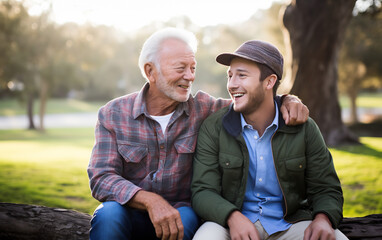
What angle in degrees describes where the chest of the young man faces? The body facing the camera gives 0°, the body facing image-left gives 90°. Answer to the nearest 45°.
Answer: approximately 0°

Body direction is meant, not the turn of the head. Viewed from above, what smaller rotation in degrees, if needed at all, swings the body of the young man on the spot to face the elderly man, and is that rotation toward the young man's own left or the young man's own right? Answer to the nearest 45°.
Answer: approximately 90° to the young man's own right

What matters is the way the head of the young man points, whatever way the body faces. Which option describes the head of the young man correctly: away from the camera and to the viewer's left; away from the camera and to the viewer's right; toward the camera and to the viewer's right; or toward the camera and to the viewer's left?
toward the camera and to the viewer's left

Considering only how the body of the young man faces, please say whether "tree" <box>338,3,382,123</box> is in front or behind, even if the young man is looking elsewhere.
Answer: behind

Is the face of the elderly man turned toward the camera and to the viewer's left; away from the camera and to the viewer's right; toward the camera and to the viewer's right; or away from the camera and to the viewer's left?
toward the camera and to the viewer's right
